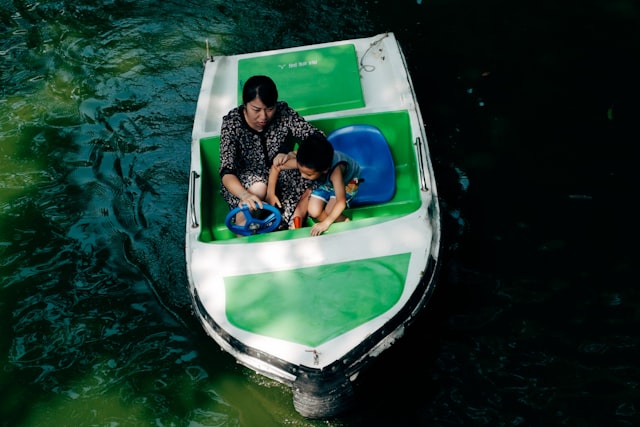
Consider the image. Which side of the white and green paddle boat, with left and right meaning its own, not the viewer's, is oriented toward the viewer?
front

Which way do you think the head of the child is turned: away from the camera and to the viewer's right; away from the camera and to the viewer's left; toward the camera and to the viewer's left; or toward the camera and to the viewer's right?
toward the camera and to the viewer's left

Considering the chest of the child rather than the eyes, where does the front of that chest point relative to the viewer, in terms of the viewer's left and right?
facing the viewer and to the left of the viewer
